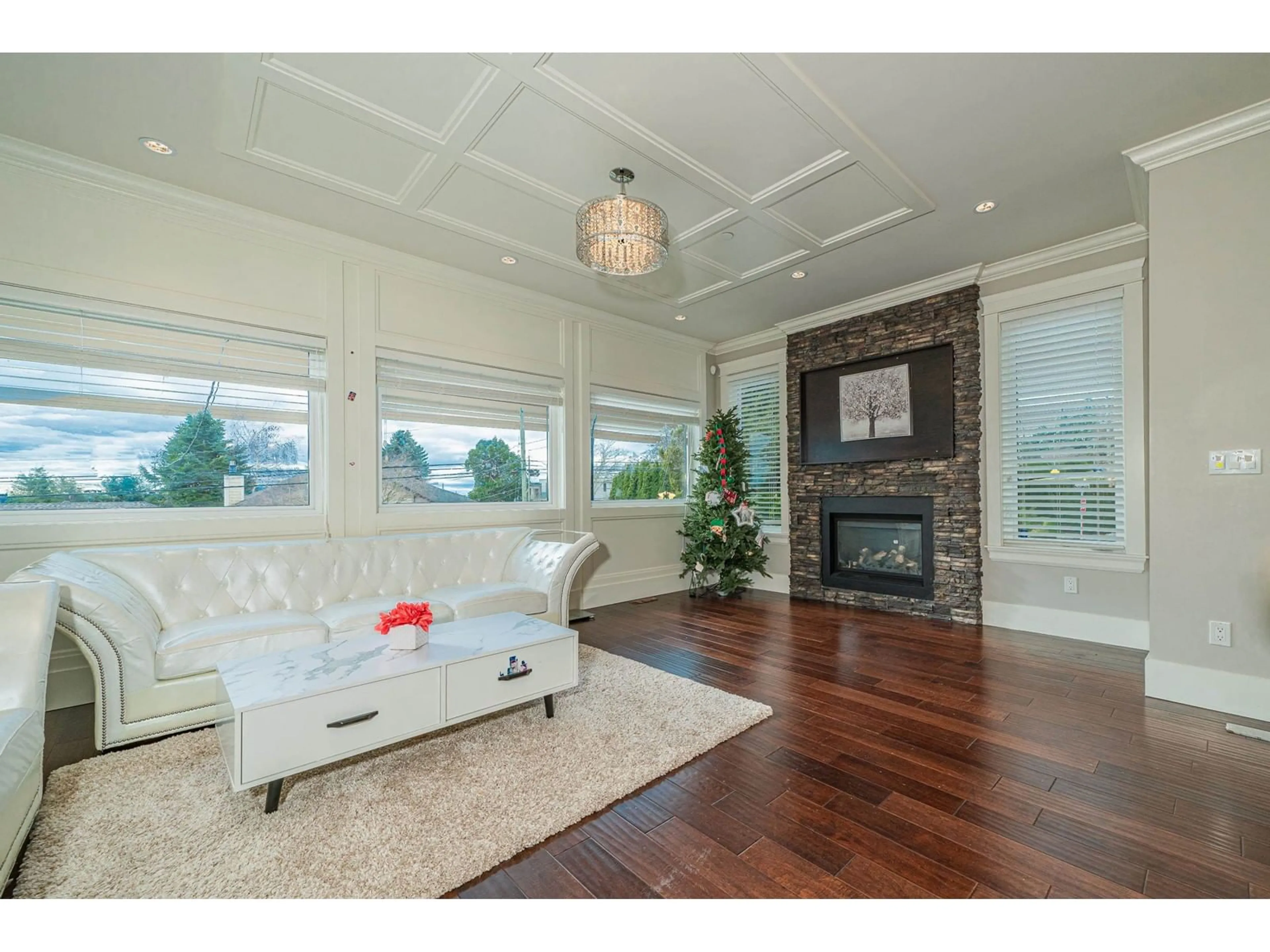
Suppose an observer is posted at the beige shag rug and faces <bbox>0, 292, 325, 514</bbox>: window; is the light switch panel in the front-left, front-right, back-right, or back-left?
back-right

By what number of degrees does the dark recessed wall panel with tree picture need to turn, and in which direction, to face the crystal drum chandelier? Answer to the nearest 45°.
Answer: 0° — it already faces it

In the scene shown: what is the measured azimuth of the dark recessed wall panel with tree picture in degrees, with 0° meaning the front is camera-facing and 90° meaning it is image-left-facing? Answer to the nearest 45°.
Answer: approximately 45°

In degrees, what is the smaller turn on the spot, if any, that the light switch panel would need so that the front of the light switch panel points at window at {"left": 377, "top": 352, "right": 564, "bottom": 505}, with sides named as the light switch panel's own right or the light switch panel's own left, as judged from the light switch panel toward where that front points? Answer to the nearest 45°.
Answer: approximately 45° to the light switch panel's own right

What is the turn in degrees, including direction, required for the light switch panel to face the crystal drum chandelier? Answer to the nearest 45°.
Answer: approximately 45° to its right
